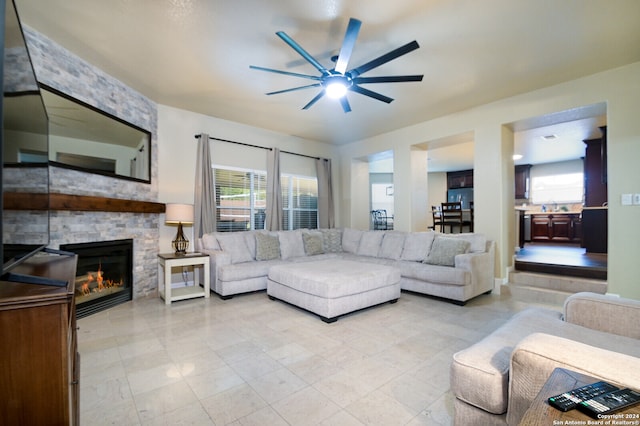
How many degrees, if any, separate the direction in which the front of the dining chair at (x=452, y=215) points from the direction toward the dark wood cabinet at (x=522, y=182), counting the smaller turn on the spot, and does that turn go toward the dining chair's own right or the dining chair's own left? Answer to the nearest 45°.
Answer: approximately 45° to the dining chair's own right

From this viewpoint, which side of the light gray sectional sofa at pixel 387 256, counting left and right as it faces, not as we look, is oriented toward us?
front

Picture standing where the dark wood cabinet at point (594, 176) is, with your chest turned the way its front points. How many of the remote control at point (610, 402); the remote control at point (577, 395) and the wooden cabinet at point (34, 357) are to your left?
3

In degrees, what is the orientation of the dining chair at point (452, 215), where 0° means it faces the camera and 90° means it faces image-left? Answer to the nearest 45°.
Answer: approximately 180°

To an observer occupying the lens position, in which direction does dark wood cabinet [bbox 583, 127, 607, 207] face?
facing to the left of the viewer

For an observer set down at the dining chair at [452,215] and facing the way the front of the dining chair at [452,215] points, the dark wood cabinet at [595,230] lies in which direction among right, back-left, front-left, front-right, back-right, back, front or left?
right

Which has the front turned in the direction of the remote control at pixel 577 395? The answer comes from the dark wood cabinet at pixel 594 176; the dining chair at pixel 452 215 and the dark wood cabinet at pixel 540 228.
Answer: the dark wood cabinet at pixel 540 228

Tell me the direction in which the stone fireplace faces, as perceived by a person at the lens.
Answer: facing the viewer and to the right of the viewer

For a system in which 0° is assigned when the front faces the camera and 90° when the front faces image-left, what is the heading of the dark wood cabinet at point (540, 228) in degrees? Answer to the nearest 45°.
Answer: approximately 0°

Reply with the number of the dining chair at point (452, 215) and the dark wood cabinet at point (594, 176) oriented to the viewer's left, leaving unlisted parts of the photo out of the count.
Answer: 1

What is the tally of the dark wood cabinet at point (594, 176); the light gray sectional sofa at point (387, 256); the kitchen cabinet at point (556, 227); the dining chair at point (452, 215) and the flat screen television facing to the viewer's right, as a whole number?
1

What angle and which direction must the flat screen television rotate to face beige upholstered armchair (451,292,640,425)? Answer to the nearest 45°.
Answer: approximately 45° to its right

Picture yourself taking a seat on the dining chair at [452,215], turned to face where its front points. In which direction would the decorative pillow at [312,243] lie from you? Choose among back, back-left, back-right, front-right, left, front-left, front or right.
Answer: back-left

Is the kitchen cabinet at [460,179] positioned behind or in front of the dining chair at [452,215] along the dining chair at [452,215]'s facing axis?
in front

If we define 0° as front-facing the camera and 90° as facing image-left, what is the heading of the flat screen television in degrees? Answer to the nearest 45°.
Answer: approximately 270°

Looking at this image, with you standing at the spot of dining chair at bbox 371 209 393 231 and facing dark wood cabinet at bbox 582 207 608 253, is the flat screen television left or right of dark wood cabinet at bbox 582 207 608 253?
right

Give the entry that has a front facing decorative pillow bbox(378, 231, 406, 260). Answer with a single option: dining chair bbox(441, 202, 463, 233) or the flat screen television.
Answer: the flat screen television

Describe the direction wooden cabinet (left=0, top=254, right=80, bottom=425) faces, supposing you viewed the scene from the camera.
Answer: facing to the right of the viewer

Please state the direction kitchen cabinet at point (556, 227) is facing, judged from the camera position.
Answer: facing the viewer

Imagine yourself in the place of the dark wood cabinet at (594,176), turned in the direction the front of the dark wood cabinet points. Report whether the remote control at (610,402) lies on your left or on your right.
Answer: on your left

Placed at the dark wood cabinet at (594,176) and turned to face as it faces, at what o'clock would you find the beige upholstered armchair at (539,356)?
The beige upholstered armchair is roughly at 9 o'clock from the dark wood cabinet.
